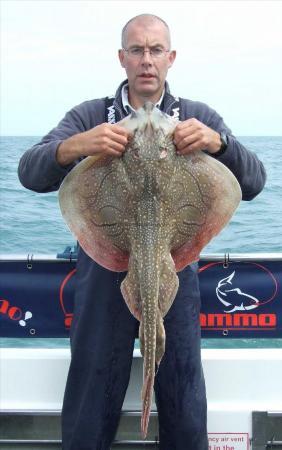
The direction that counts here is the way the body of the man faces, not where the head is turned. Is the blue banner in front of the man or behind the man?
behind

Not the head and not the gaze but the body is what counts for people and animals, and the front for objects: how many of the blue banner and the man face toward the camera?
2

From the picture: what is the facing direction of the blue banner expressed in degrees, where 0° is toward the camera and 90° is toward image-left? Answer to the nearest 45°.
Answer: approximately 0°

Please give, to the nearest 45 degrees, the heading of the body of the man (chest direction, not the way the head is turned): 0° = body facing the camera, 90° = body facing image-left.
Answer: approximately 0°

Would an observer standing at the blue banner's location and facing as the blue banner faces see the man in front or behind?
in front
